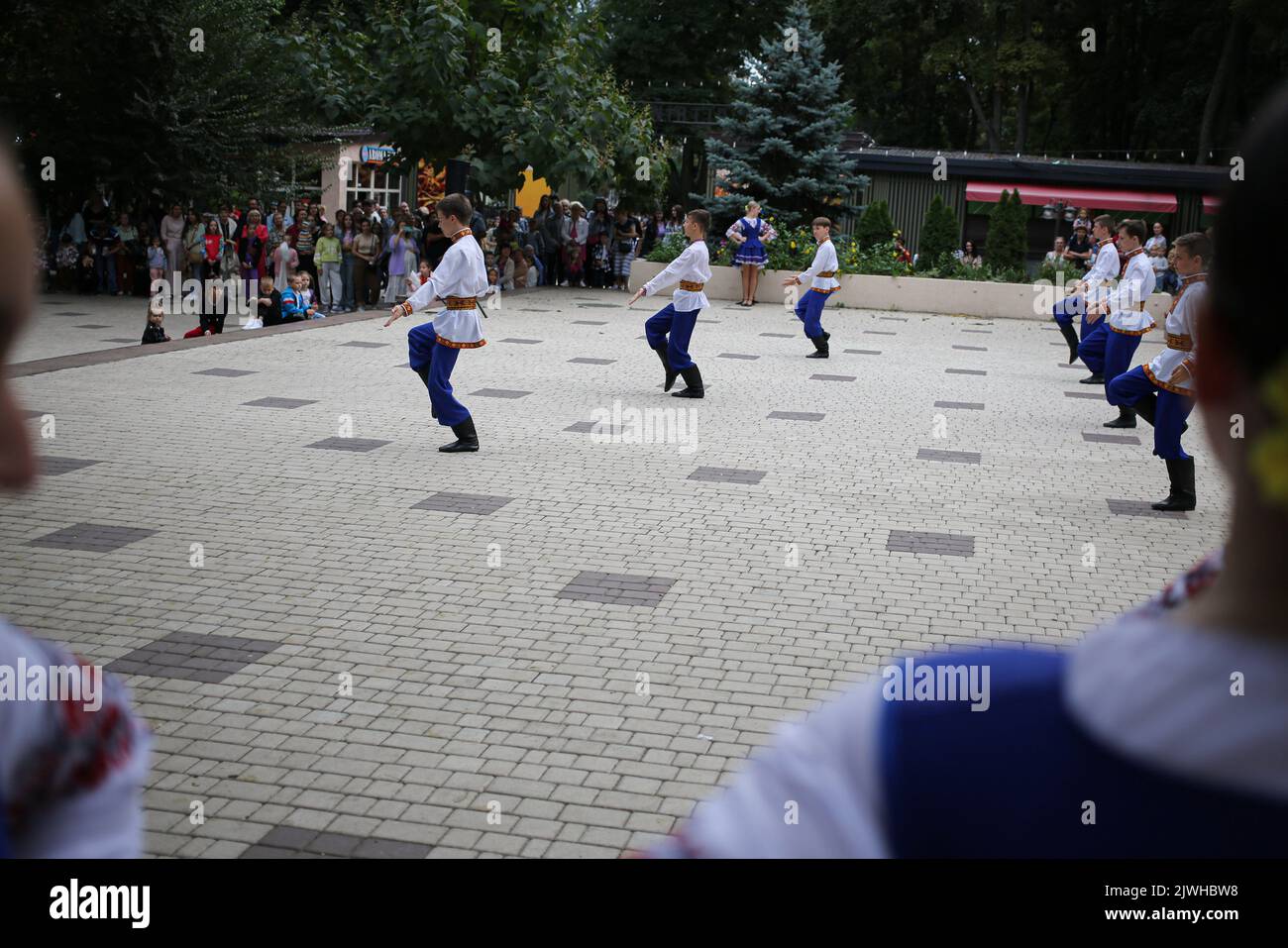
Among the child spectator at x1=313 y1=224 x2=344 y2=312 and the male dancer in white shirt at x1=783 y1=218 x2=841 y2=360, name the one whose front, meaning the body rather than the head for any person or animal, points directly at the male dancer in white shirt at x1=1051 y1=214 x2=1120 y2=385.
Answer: the child spectator

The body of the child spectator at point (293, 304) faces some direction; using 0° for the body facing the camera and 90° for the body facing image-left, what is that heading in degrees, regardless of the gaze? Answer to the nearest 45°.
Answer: approximately 315°

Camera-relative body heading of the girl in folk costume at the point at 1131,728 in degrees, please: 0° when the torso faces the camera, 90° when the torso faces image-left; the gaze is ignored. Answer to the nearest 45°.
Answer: approximately 180°

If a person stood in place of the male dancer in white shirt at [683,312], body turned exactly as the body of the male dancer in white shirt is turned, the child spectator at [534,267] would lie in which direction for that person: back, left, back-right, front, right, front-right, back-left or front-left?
right

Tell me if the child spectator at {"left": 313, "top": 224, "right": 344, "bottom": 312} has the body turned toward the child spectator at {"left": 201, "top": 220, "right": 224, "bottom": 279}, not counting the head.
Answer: no

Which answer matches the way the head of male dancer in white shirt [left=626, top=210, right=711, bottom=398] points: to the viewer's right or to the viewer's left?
to the viewer's left

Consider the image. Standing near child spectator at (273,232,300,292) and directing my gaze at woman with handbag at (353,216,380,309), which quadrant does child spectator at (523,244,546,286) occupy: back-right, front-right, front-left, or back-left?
front-left

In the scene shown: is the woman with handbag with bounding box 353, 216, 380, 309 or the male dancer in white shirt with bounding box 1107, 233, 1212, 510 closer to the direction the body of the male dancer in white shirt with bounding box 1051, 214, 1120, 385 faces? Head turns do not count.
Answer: the woman with handbag

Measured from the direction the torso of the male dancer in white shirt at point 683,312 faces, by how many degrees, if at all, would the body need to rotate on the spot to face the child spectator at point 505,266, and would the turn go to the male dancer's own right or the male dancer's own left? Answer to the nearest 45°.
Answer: approximately 90° to the male dancer's own right

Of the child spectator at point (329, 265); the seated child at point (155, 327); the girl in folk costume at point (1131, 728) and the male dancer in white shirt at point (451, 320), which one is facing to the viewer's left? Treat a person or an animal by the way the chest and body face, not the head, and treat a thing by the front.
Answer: the male dancer in white shirt

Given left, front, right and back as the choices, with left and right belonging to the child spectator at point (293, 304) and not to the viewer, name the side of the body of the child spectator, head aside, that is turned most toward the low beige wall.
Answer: left

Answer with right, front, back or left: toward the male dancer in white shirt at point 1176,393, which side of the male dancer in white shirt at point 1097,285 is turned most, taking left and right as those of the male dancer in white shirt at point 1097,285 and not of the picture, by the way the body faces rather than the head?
left

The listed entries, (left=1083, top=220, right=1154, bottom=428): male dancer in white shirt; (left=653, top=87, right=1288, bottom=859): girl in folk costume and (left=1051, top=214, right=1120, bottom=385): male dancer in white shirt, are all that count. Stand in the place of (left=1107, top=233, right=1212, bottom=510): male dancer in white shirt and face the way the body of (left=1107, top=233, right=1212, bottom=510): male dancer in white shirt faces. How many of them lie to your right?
2

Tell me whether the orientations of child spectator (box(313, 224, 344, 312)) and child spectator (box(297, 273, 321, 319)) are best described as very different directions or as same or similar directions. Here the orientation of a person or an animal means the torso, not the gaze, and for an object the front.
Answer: same or similar directions

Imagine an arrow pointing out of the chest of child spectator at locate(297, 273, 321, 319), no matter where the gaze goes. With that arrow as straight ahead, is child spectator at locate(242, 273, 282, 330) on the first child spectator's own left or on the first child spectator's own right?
on the first child spectator's own right

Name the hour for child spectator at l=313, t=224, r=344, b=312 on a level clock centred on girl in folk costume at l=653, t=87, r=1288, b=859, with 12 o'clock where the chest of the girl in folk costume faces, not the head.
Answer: The child spectator is roughly at 11 o'clock from the girl in folk costume.

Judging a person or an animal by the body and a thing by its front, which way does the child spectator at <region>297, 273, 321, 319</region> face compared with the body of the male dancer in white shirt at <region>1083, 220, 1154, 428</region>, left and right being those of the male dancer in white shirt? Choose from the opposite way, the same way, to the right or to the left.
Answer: the opposite way

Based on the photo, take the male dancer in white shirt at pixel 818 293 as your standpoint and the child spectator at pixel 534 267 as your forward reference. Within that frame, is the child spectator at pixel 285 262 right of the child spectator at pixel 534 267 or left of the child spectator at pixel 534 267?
left

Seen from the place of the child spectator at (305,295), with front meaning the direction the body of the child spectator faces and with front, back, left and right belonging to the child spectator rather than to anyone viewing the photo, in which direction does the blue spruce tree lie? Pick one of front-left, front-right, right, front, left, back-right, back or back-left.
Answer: left

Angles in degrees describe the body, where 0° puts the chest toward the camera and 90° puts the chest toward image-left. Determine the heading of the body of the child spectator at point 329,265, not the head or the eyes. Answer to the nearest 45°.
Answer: approximately 315°

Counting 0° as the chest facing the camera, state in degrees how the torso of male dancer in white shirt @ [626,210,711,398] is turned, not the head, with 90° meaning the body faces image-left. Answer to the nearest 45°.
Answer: approximately 90°
